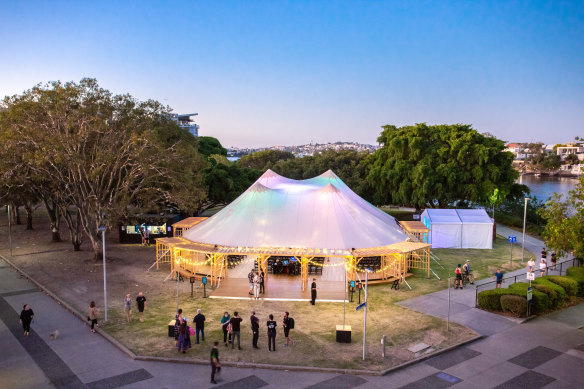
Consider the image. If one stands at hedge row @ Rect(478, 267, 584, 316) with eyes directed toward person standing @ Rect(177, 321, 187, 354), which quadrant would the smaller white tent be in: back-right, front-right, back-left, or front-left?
back-right

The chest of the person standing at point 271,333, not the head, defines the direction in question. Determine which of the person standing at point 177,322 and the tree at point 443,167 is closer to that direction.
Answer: the tree

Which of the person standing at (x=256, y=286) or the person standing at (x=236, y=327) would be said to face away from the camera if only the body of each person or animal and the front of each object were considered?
the person standing at (x=236, y=327)

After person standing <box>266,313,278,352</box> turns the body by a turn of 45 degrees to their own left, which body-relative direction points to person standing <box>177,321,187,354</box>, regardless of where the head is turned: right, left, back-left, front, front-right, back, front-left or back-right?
front-left

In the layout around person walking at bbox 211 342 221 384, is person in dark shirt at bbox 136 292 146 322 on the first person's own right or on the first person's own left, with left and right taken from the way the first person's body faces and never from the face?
on the first person's own left

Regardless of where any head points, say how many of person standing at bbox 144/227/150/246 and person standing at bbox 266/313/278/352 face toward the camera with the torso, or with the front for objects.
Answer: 0

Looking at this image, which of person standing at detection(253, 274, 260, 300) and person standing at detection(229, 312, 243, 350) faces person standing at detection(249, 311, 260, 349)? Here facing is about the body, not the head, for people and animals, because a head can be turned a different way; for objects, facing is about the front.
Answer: person standing at detection(253, 274, 260, 300)

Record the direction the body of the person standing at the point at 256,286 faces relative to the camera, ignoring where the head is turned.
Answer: toward the camera

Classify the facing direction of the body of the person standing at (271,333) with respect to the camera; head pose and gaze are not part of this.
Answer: away from the camera

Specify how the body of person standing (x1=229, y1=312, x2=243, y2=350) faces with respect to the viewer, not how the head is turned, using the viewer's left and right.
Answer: facing away from the viewer

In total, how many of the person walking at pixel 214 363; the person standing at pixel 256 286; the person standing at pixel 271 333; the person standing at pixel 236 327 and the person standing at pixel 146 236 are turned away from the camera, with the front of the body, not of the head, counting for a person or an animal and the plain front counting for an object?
3
